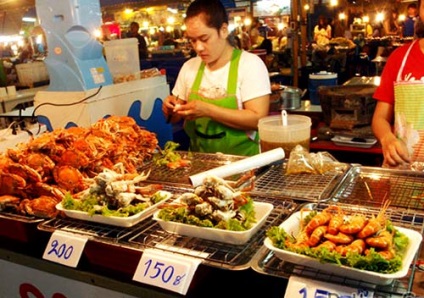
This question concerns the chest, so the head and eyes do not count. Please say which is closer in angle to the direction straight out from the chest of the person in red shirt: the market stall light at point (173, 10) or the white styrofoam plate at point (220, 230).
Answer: the white styrofoam plate

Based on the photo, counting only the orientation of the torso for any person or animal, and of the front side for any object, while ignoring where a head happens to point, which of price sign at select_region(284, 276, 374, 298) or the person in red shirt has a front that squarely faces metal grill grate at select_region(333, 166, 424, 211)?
the person in red shirt

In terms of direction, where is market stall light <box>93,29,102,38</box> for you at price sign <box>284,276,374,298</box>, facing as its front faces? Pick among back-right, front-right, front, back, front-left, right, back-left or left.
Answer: back-right

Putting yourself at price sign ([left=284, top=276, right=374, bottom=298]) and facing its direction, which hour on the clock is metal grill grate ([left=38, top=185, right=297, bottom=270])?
The metal grill grate is roughly at 4 o'clock from the price sign.

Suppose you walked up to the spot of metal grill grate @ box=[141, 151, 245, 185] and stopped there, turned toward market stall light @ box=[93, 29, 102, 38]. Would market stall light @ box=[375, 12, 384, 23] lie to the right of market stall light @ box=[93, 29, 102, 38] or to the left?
right

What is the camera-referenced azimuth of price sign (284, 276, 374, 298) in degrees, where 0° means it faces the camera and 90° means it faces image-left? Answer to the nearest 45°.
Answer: approximately 0°
